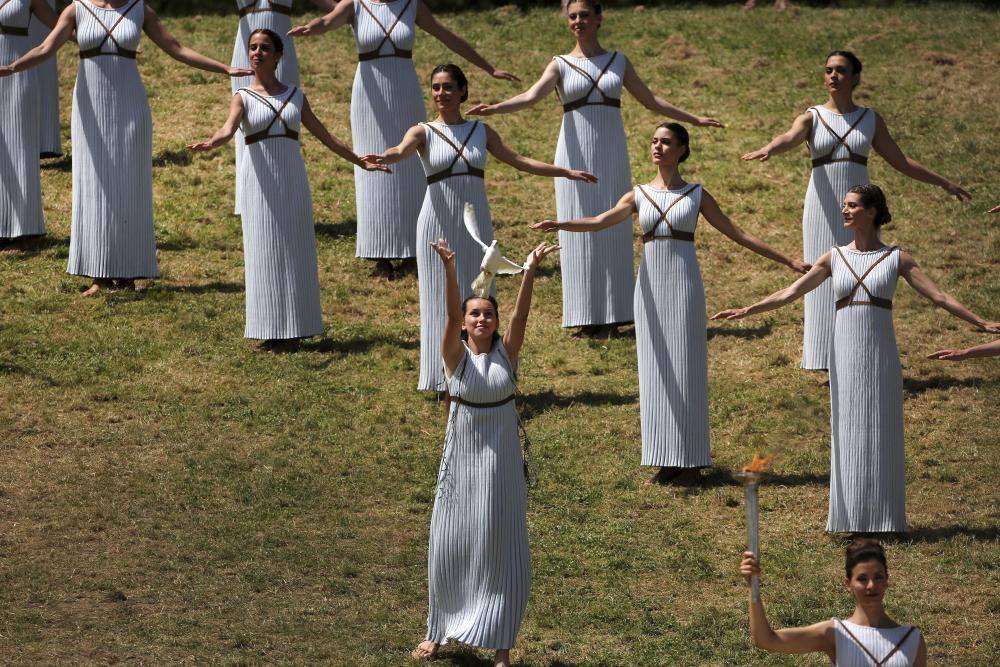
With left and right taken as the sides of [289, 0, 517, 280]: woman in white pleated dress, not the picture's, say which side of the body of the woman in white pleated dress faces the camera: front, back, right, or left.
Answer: front

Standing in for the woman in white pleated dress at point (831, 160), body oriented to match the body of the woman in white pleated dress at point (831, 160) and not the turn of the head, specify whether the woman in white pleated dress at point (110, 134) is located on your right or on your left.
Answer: on your right

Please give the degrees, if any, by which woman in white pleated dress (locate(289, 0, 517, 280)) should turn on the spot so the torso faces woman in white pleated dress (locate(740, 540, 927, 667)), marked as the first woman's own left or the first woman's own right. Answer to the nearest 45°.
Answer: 0° — they already face them

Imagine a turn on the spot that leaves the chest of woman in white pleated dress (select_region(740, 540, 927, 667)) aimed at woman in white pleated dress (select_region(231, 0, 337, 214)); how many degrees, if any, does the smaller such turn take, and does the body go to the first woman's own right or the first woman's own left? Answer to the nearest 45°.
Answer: approximately 135° to the first woman's own right

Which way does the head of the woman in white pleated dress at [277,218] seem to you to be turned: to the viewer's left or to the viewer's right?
to the viewer's left

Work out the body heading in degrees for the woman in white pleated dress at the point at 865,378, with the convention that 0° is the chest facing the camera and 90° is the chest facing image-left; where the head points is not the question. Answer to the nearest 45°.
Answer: approximately 0°

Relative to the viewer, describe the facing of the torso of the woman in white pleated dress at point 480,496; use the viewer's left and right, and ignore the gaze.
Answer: facing the viewer

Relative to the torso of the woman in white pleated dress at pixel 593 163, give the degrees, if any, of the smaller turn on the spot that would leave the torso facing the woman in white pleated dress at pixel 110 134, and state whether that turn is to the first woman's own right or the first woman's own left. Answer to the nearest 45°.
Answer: approximately 90° to the first woman's own right

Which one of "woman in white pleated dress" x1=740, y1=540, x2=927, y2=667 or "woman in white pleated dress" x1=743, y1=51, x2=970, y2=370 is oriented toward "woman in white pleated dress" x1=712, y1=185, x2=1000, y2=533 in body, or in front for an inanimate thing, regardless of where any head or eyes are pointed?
"woman in white pleated dress" x1=743, y1=51, x2=970, y2=370

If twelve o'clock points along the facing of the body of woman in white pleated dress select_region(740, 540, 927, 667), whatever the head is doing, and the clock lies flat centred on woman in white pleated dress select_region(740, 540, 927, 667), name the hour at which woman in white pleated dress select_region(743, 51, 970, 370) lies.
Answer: woman in white pleated dress select_region(743, 51, 970, 370) is roughly at 6 o'clock from woman in white pleated dress select_region(740, 540, 927, 667).

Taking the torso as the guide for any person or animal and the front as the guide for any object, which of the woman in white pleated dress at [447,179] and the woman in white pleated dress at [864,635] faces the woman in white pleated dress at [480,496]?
the woman in white pleated dress at [447,179]

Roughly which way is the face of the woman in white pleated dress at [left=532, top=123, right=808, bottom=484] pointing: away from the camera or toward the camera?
toward the camera

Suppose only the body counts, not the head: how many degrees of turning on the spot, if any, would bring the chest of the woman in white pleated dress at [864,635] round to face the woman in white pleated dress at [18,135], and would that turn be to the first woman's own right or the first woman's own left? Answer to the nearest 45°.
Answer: approximately 135° to the first woman's own right

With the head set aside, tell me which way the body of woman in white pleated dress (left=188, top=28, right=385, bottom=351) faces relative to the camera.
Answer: toward the camera

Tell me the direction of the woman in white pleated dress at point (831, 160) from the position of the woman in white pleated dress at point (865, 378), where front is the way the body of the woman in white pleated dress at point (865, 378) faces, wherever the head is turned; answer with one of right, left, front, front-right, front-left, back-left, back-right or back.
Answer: back

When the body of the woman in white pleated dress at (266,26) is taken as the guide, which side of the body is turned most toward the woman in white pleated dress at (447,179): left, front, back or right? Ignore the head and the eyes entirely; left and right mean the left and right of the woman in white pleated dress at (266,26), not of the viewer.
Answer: front
